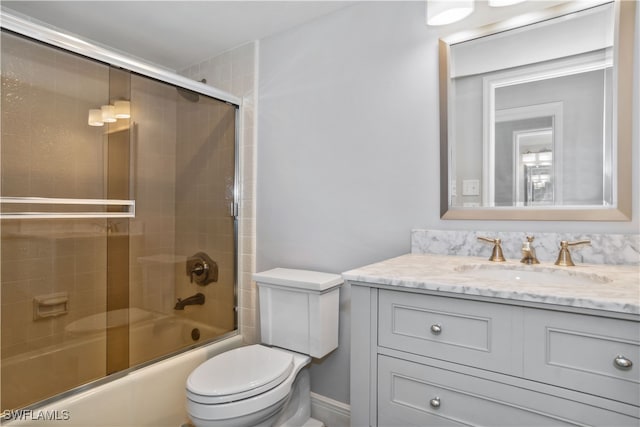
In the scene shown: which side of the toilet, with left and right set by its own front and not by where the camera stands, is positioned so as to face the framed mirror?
left

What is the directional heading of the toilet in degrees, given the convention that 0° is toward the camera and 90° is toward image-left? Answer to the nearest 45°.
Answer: approximately 45°

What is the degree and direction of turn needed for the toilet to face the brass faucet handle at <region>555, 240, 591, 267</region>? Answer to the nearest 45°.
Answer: approximately 90° to its left

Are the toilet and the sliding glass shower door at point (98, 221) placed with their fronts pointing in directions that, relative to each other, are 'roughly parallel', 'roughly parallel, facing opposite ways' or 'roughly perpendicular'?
roughly perpendicular

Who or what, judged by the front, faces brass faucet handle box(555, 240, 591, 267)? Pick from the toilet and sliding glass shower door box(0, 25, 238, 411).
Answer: the sliding glass shower door

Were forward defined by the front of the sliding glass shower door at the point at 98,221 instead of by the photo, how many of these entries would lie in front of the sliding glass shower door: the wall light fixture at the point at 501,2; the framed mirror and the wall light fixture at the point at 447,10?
3

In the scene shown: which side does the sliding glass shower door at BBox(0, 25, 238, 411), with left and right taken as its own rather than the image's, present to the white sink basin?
front

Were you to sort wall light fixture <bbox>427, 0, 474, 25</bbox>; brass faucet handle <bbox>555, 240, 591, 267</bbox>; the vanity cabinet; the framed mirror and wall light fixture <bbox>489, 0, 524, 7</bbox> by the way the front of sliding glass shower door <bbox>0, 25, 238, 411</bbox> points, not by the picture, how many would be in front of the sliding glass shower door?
5

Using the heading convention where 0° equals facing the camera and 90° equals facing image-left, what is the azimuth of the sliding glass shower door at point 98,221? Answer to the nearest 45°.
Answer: approximately 315°

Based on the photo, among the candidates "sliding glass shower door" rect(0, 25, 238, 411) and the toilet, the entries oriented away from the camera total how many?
0
